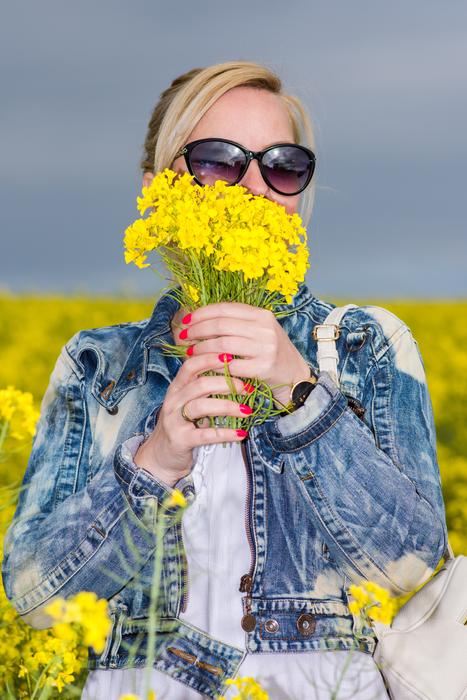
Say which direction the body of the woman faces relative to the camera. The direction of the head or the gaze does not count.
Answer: toward the camera
